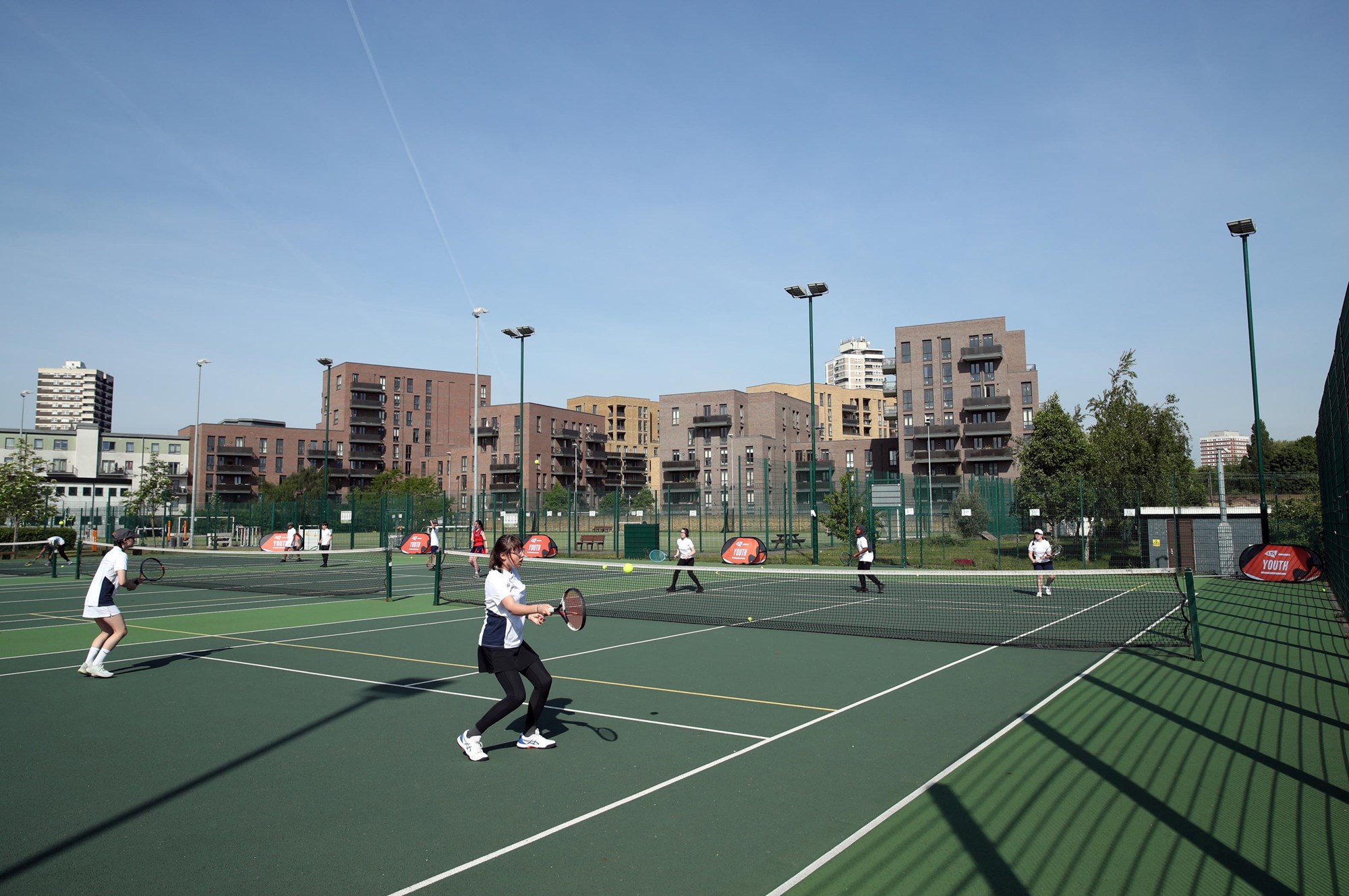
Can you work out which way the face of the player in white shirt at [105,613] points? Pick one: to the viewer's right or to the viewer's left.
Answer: to the viewer's right

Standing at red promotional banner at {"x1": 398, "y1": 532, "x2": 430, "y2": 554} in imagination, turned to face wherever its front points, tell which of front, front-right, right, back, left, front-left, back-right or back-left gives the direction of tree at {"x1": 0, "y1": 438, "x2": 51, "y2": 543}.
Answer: back-right

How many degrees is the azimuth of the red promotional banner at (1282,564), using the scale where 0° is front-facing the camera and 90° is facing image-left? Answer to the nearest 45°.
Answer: approximately 0°

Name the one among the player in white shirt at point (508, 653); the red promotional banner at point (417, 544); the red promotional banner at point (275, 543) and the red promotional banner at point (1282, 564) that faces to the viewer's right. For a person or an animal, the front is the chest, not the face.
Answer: the player in white shirt

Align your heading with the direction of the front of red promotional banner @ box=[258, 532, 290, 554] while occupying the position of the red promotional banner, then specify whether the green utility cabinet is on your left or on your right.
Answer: on your left

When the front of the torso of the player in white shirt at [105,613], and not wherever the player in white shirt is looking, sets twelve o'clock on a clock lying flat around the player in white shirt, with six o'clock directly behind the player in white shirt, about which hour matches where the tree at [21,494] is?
The tree is roughly at 9 o'clock from the player in white shirt.

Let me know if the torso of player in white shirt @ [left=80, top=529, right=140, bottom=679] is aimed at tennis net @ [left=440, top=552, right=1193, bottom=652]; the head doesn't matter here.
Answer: yes

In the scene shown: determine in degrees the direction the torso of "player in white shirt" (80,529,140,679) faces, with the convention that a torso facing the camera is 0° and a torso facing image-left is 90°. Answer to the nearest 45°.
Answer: approximately 270°

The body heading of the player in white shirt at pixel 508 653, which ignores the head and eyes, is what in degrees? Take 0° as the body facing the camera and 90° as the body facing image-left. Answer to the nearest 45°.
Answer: approximately 270°

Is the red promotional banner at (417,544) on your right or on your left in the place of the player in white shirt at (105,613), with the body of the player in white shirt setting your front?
on your left

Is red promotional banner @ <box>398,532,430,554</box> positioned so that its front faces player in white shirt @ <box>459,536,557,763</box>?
yes

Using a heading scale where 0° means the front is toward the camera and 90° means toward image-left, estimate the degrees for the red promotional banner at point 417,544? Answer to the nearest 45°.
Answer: approximately 0°
